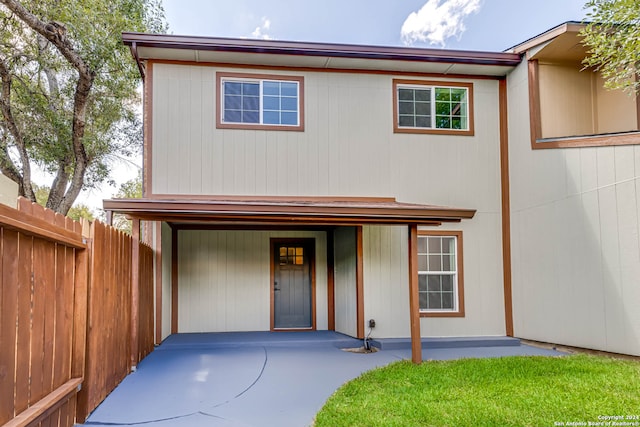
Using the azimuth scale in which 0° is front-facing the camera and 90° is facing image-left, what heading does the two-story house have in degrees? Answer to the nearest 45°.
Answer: approximately 0°

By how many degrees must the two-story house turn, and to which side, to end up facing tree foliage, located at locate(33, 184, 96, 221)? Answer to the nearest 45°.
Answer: approximately 135° to its right

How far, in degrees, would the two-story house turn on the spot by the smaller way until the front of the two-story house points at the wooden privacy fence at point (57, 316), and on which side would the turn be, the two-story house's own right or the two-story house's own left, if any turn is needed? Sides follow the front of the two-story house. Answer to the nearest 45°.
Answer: approximately 45° to the two-story house's own right
